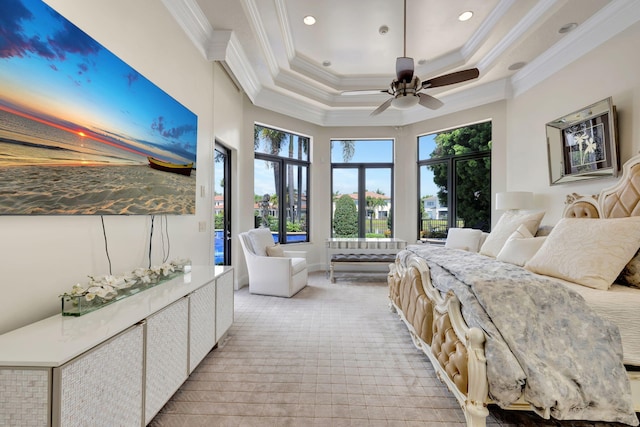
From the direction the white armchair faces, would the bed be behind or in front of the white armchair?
in front

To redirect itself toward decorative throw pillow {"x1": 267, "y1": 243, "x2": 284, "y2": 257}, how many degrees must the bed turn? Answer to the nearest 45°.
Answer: approximately 45° to its right

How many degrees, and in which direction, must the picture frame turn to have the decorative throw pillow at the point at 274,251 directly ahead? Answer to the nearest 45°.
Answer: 0° — it already faces it

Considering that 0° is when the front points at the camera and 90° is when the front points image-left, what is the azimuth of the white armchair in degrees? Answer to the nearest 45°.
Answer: approximately 315°

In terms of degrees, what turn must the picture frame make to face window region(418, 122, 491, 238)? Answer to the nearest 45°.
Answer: approximately 90° to its right

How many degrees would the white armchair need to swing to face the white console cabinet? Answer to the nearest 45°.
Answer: approximately 45° to its right

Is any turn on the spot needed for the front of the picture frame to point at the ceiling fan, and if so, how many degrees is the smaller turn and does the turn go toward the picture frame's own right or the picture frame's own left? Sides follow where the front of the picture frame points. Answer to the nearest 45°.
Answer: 0° — it already faces it

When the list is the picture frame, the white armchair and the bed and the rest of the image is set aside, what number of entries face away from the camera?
0

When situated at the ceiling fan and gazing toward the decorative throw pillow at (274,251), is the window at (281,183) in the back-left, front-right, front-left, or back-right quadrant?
front-right

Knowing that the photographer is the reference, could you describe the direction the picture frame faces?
facing the viewer and to the left of the viewer

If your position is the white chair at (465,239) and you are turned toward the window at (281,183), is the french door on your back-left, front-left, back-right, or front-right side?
front-left

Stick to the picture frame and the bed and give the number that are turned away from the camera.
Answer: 0
